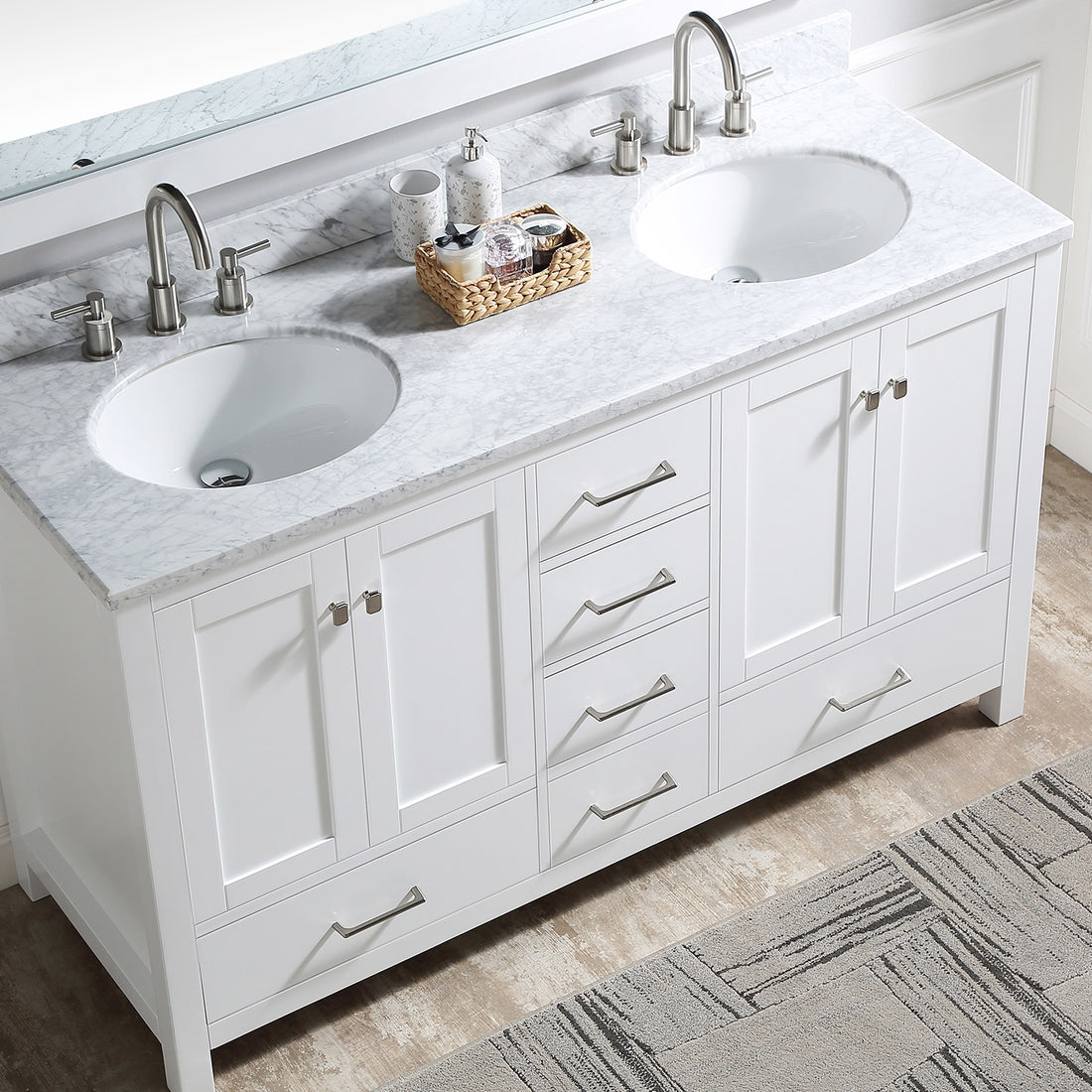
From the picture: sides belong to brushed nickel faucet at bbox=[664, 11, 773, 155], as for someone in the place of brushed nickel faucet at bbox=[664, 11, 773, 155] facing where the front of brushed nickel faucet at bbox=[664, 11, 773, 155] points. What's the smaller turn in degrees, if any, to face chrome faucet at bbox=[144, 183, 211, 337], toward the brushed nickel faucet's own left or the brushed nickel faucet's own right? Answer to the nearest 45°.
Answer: approximately 90° to the brushed nickel faucet's own right

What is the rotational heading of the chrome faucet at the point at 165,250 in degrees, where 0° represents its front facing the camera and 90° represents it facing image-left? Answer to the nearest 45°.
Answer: approximately 315°

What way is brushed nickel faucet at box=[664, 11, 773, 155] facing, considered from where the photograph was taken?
facing the viewer and to the right of the viewer

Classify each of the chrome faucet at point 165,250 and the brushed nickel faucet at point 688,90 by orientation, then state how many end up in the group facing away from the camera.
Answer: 0
